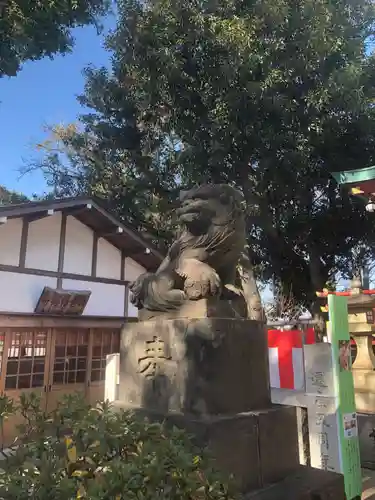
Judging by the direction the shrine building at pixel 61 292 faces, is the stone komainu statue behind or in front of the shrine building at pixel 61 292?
in front

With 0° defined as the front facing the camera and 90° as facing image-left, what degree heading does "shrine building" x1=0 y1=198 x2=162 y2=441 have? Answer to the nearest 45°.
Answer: approximately 315°

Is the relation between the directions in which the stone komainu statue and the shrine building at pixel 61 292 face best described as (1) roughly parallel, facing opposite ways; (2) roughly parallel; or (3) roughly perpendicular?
roughly perpendicular

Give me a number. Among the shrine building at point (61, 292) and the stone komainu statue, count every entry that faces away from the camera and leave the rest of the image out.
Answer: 0

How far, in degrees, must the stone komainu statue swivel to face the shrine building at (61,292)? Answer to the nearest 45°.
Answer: approximately 90° to its right

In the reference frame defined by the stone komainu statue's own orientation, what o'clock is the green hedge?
The green hedge is roughly at 11 o'clock from the stone komainu statue.

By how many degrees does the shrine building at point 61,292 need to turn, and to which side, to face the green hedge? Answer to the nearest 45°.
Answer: approximately 45° to its right

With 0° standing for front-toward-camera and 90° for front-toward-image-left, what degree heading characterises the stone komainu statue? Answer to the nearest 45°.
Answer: approximately 45°

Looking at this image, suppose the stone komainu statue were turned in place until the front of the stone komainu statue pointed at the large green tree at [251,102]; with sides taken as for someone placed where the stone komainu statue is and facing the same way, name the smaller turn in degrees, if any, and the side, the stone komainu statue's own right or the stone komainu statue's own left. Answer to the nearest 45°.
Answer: approximately 135° to the stone komainu statue's own right
